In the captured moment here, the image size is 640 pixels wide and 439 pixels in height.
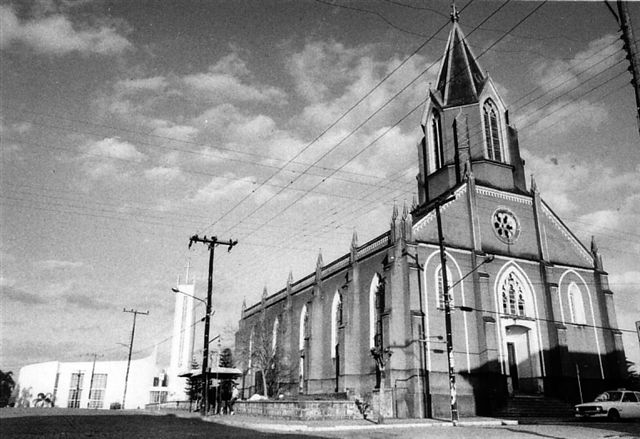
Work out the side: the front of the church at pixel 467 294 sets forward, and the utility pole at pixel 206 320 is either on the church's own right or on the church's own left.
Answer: on the church's own right

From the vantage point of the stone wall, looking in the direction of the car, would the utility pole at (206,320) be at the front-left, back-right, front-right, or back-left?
back-left

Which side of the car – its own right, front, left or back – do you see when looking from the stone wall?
front

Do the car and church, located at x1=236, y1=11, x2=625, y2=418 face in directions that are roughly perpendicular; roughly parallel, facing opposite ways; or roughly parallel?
roughly perpendicular

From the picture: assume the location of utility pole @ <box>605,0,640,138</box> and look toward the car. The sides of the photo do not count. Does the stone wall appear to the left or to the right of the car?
left

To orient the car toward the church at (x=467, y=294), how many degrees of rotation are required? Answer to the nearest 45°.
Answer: approximately 90° to its right

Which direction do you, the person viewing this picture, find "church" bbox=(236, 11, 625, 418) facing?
facing the viewer and to the right of the viewer

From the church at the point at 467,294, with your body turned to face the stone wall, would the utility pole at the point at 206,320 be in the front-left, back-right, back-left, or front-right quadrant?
front-right

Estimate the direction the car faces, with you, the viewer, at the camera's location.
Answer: facing the viewer and to the left of the viewer

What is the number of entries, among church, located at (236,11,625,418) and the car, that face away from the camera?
0

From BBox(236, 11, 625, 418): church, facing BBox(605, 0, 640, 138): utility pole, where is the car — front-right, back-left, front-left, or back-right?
front-left

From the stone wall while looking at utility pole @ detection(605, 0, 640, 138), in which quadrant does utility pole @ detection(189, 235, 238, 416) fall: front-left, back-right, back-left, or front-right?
back-right

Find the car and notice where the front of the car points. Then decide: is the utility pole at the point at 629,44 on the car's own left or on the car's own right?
on the car's own left
